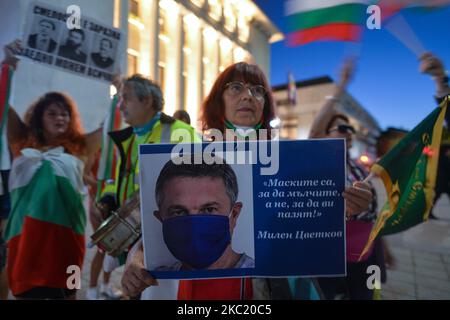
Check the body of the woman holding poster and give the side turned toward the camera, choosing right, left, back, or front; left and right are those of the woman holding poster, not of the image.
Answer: front

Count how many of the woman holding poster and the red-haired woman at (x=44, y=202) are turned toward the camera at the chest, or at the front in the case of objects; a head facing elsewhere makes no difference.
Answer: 2

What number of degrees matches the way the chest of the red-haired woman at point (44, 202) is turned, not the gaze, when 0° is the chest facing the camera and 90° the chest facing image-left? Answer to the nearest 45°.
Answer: approximately 0°
